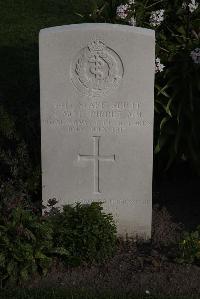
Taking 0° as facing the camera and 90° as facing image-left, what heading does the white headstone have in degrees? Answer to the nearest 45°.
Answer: approximately 0°

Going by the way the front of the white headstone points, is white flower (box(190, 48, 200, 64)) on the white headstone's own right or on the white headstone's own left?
on the white headstone's own left

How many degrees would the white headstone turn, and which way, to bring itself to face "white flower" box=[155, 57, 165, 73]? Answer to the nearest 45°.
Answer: approximately 135° to its left
